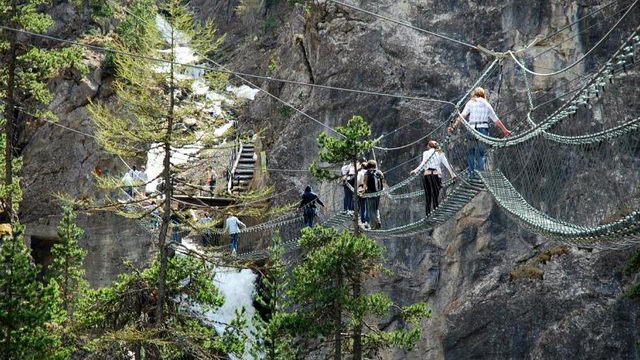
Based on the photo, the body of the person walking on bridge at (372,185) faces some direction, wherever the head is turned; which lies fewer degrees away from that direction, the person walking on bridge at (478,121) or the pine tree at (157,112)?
the pine tree

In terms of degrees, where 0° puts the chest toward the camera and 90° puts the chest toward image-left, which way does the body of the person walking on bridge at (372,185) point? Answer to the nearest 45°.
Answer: approximately 135°

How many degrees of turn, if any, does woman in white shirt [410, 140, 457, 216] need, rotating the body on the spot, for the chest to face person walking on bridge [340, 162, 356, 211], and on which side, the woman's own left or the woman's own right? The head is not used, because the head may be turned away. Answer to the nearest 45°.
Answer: approximately 45° to the woman's own left

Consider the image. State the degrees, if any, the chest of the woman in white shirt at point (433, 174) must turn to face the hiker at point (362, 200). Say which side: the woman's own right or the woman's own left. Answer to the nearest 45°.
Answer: approximately 45° to the woman's own left

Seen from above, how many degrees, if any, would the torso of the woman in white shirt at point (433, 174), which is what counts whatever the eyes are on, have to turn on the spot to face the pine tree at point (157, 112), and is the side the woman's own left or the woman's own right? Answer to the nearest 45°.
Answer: approximately 90° to the woman's own left

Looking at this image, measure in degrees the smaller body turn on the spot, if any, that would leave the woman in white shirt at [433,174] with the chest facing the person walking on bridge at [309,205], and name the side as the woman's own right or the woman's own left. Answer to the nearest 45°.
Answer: approximately 45° to the woman's own left

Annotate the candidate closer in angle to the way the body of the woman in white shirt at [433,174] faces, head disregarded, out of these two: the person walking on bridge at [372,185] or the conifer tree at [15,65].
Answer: the person walking on bridge

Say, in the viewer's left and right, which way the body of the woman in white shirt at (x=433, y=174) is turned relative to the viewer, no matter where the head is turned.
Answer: facing away from the viewer
